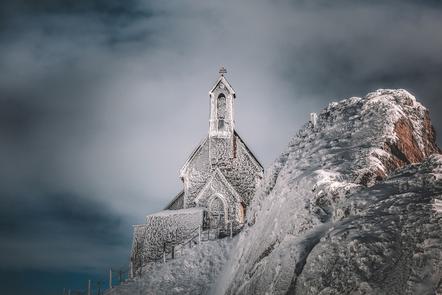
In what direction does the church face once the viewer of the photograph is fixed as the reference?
facing the viewer
